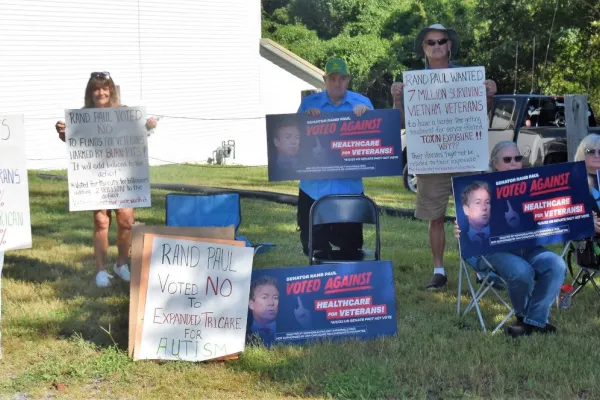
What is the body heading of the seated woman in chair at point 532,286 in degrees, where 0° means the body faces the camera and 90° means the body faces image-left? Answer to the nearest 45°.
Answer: approximately 315°

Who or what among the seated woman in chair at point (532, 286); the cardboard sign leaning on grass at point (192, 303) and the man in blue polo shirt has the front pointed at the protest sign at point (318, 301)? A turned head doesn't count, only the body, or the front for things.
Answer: the man in blue polo shirt

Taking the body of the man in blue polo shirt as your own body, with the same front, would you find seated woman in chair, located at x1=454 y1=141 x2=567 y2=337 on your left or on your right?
on your left

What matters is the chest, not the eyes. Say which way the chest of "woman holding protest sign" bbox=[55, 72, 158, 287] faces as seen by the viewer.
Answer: toward the camera

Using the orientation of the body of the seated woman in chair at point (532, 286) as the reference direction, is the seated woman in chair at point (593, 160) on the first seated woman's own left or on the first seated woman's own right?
on the first seated woman's own left

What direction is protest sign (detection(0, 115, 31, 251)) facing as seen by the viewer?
toward the camera

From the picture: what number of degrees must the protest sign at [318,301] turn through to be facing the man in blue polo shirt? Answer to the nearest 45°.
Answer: approximately 180°

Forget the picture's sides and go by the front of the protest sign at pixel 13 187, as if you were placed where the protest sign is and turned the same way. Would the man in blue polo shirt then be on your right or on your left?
on your left

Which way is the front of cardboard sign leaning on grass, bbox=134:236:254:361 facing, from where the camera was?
facing the viewer

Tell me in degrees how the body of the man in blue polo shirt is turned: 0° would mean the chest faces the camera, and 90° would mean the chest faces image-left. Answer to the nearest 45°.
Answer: approximately 0°
